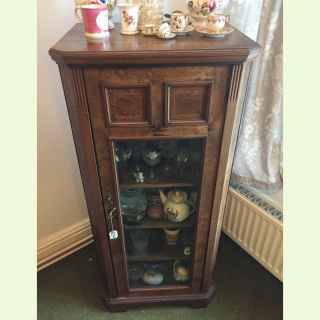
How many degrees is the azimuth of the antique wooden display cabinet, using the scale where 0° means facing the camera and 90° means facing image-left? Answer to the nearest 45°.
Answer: approximately 0°

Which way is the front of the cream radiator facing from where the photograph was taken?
facing the viewer and to the left of the viewer

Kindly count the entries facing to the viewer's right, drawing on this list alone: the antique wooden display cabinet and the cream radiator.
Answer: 0

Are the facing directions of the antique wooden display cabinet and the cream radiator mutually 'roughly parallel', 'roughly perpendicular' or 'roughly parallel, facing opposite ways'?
roughly perpendicular
